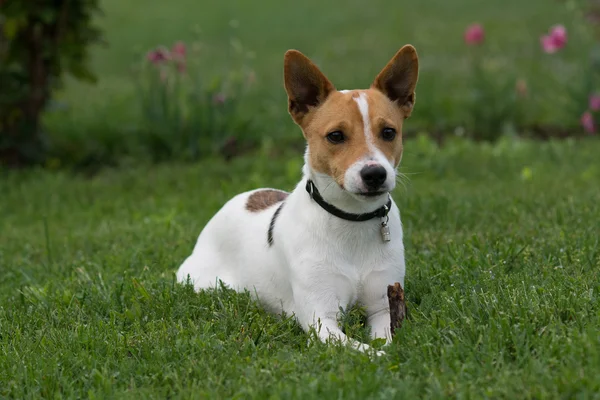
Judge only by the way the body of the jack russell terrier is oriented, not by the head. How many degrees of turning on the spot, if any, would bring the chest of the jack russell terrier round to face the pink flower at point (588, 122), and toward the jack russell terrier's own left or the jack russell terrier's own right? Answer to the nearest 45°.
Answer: approximately 90° to the jack russell terrier's own left

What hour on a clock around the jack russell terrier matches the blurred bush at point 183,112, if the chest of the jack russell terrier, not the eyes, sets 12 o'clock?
The blurred bush is roughly at 7 o'clock from the jack russell terrier.

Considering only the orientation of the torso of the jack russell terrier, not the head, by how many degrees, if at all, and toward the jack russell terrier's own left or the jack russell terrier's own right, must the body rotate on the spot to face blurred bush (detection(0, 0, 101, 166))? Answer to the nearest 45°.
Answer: approximately 180°

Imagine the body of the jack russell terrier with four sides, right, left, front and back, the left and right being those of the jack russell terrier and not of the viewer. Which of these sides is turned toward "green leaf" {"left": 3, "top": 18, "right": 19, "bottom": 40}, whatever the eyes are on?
back

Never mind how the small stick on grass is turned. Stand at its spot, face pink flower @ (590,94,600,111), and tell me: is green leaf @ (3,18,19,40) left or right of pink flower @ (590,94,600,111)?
left

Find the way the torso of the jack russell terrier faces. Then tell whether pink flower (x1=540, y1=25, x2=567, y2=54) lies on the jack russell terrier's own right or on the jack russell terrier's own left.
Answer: on the jack russell terrier's own left

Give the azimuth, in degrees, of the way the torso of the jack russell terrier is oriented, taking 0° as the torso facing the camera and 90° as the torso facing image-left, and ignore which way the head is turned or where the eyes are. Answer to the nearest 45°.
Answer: approximately 315°
